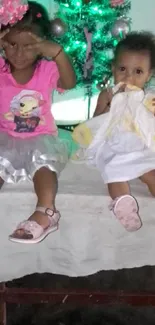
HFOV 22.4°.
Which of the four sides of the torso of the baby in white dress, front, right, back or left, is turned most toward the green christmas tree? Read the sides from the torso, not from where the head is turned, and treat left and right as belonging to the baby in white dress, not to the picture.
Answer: back

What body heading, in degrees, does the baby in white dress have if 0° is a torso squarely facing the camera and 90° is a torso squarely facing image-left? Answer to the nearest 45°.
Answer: approximately 0°
